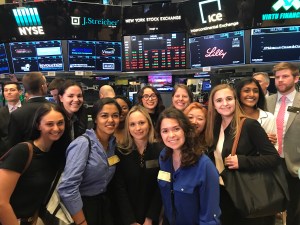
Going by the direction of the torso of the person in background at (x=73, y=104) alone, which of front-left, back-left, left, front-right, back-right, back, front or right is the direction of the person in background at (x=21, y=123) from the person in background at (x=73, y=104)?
right

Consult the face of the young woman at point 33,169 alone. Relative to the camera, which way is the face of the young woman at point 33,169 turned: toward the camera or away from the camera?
toward the camera

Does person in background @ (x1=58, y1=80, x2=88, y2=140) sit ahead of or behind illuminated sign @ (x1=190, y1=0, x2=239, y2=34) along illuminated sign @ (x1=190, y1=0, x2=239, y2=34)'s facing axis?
ahead

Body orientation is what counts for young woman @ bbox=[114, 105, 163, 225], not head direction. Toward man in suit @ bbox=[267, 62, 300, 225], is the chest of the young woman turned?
no

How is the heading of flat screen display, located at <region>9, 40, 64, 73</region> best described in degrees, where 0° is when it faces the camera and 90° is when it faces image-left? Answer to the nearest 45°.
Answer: approximately 0°

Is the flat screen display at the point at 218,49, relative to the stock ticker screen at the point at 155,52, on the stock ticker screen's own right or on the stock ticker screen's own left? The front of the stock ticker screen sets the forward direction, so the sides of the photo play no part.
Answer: on the stock ticker screen's own left

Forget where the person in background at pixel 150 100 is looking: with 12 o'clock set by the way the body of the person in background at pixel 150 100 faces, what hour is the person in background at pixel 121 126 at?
the person in background at pixel 121 126 is roughly at 1 o'clock from the person in background at pixel 150 100.

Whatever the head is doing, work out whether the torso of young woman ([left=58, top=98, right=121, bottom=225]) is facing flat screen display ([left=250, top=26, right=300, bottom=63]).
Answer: no

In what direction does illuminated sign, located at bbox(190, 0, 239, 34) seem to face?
toward the camera

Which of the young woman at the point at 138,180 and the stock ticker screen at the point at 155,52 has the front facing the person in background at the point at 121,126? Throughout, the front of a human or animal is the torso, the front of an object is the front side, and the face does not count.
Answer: the stock ticker screen

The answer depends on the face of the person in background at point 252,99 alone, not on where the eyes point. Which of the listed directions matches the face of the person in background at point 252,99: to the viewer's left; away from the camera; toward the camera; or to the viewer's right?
toward the camera

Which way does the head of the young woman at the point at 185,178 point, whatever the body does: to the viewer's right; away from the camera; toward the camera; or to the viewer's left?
toward the camera

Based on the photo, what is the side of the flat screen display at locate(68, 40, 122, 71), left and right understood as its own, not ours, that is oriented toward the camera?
front

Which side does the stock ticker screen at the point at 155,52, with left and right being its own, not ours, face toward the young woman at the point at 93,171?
front

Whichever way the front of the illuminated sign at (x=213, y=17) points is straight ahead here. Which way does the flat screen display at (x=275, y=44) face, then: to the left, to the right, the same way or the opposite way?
the same way

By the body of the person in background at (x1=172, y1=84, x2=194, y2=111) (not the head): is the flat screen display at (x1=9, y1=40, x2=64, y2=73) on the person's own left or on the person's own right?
on the person's own right

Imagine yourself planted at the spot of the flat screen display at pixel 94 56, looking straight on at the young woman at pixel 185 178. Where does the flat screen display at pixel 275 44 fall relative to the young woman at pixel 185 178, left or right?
left

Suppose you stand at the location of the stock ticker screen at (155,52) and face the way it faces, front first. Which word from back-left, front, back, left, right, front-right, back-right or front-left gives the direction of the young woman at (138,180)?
front

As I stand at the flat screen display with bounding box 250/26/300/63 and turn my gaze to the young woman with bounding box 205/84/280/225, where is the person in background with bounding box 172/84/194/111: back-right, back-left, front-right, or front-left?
front-right

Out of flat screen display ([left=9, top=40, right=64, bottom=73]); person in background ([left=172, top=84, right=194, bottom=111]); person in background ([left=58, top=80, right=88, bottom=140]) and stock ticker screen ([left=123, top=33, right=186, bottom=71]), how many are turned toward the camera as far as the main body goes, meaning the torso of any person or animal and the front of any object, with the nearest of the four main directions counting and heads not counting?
4
